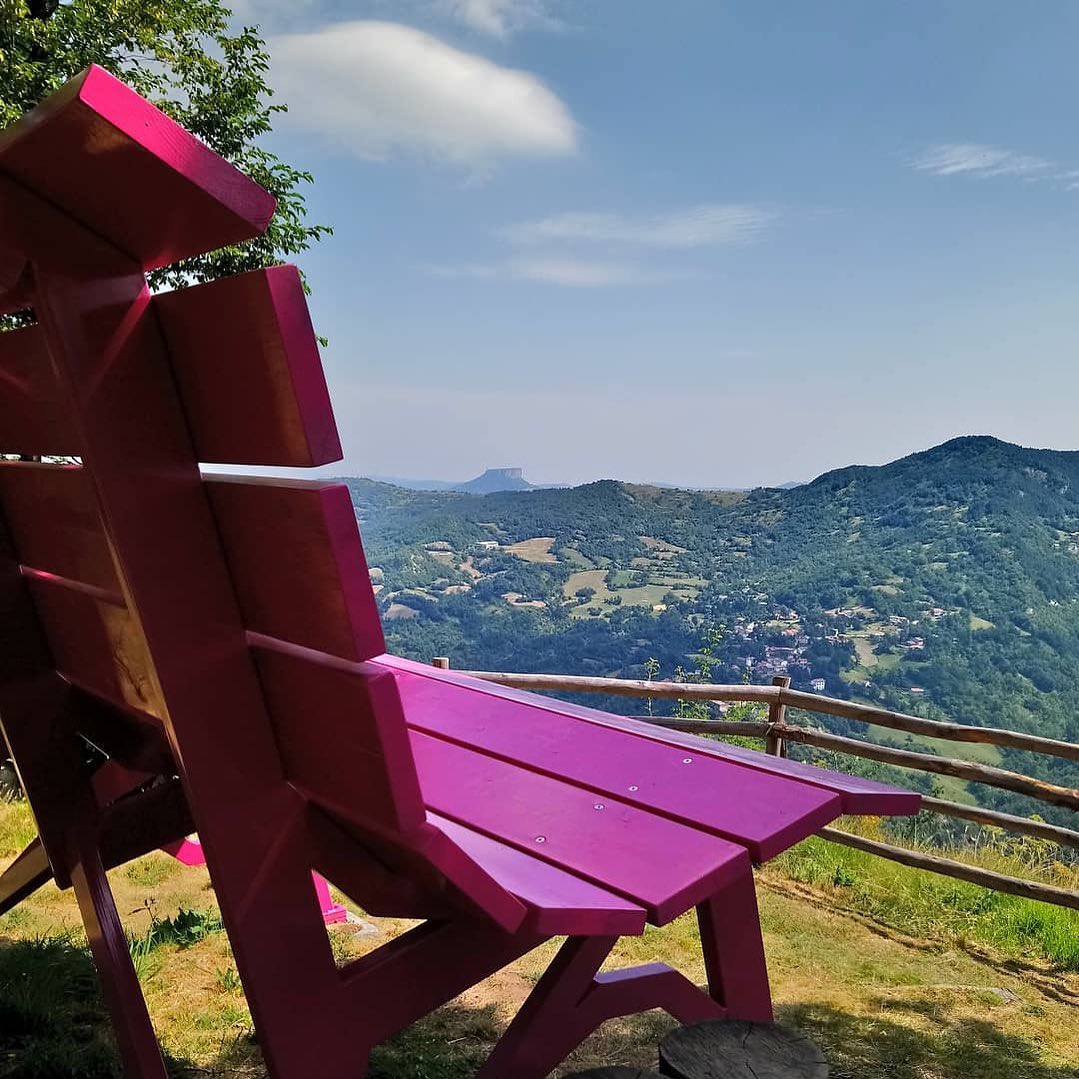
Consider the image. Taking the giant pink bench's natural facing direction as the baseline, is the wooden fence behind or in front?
in front

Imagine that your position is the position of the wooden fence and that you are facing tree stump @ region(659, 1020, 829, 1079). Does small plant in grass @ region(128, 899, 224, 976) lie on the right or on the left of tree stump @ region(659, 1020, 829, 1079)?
right

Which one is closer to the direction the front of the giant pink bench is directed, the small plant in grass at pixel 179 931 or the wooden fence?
the wooden fence

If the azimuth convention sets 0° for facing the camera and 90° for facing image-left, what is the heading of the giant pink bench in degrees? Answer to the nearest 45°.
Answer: approximately 225°
